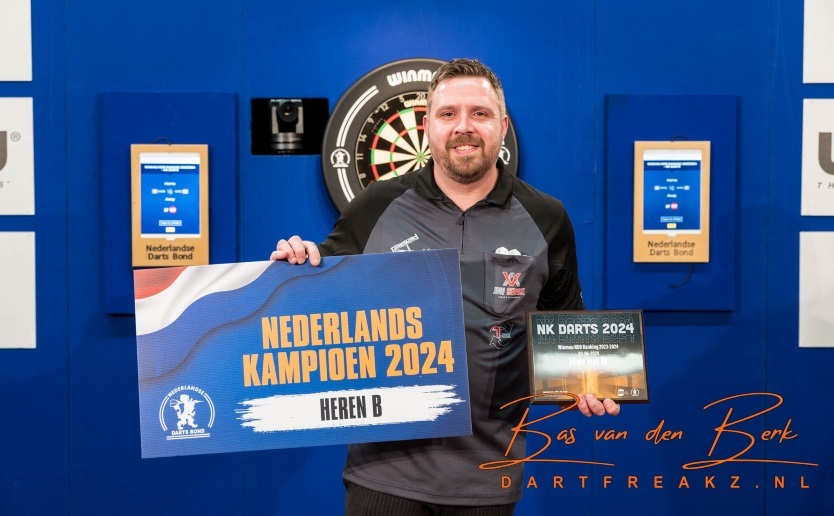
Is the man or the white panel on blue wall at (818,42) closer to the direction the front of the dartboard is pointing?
the man

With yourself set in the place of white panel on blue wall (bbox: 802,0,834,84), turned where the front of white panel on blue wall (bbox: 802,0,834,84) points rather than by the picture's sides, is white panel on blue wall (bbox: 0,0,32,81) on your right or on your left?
on your right

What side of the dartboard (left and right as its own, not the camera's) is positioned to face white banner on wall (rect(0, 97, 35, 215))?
right

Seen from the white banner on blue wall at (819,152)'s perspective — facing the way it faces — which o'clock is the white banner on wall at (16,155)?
the white banner on wall at (16,155) is roughly at 2 o'clock from the white banner on blue wall at (819,152).

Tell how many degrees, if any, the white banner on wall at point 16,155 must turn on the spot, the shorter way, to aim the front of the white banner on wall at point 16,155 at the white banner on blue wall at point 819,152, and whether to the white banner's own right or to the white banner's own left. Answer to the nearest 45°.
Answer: approximately 45° to the white banner's own left

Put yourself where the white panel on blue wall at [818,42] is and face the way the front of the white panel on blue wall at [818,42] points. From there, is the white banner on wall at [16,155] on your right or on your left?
on your right

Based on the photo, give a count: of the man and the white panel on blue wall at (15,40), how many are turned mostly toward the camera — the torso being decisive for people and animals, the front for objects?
2
